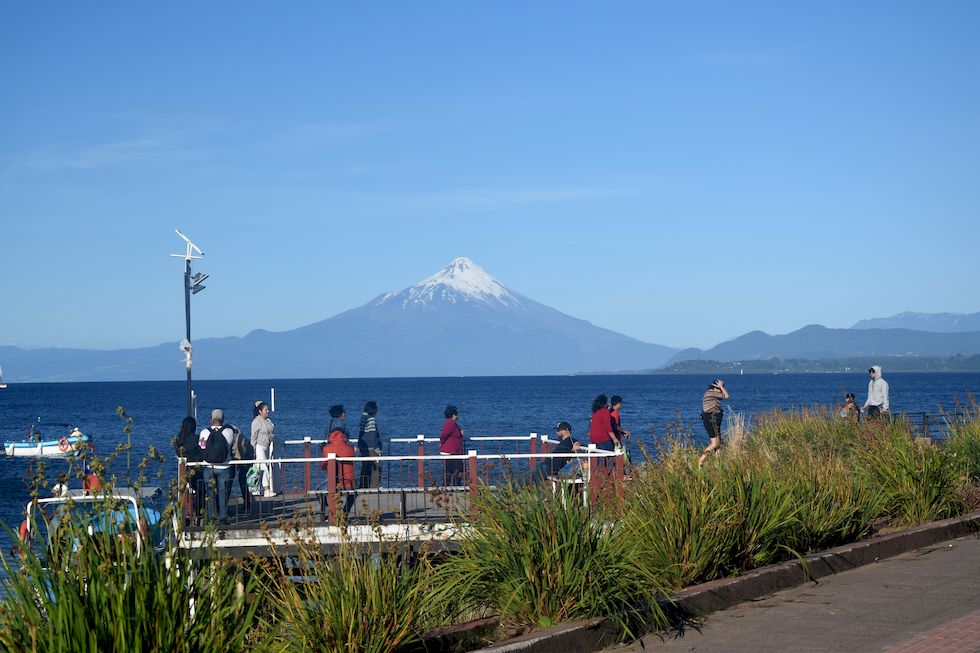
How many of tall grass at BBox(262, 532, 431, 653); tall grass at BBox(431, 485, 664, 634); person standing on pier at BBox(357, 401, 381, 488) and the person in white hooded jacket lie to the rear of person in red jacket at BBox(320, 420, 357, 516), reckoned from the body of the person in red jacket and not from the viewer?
2

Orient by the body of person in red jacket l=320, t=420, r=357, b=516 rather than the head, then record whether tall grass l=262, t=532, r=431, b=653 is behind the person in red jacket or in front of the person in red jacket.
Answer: behind

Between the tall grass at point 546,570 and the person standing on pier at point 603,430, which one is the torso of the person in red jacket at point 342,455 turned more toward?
the person standing on pier

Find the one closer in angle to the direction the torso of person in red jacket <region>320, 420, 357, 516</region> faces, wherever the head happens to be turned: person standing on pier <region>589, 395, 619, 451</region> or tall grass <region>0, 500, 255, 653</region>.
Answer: the person standing on pier

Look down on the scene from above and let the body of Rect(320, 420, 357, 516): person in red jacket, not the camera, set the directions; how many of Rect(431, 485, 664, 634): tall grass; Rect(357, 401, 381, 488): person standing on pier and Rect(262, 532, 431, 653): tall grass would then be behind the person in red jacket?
2

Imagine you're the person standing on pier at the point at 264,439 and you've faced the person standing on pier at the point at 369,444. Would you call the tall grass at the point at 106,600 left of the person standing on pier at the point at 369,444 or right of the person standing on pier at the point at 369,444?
right

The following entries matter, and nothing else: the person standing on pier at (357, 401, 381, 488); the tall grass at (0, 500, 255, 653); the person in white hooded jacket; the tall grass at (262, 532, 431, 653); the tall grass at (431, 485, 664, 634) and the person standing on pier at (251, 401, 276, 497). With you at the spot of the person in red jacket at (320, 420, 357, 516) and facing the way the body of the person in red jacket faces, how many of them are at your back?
3

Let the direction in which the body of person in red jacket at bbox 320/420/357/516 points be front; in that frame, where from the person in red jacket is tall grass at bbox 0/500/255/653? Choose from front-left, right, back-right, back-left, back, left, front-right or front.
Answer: back

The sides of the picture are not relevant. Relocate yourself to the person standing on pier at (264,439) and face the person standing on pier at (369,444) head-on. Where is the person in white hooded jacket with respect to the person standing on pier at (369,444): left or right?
left

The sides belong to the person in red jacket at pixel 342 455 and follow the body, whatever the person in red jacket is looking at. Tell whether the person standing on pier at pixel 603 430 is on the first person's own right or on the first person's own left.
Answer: on the first person's own right

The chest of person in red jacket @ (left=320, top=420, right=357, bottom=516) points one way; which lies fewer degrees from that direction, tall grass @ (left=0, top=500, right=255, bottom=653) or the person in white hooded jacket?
the person in white hooded jacket

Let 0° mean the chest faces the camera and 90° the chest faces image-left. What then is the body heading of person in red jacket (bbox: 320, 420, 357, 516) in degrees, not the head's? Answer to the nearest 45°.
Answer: approximately 180°

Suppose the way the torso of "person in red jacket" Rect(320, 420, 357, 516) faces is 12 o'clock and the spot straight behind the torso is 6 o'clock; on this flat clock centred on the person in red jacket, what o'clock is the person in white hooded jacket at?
The person in white hooded jacket is roughly at 2 o'clock from the person in red jacket.

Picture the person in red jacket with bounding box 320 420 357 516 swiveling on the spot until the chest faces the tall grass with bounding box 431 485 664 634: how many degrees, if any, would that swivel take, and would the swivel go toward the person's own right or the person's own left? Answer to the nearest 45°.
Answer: approximately 180°

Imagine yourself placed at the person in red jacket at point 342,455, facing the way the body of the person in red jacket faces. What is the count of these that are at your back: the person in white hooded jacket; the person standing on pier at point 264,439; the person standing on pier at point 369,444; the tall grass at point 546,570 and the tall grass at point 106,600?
2
